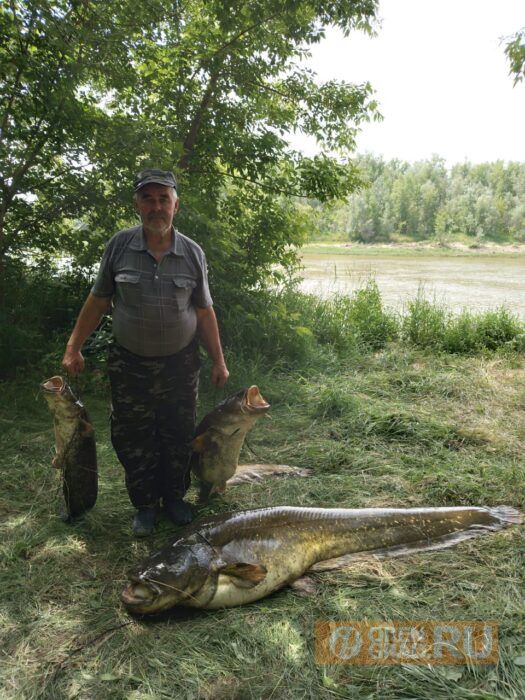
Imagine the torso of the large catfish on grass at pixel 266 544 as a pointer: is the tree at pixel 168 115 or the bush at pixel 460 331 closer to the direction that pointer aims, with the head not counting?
the tree

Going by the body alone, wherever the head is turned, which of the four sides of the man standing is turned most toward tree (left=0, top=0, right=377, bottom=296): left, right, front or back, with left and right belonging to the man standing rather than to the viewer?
back

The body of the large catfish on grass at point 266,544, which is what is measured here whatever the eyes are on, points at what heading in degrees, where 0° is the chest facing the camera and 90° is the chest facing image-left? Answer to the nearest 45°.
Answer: approximately 90°

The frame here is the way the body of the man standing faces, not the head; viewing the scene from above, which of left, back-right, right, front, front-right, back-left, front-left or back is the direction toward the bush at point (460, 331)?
back-left

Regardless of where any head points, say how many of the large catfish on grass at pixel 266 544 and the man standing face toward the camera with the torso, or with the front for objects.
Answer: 1

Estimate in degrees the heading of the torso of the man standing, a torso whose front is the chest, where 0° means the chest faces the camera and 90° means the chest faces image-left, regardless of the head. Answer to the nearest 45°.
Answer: approximately 0°

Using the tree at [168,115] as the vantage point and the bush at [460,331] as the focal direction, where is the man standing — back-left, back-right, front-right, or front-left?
back-right

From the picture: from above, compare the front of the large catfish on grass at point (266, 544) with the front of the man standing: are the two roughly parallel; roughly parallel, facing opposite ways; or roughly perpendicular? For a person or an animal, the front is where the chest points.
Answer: roughly perpendicular

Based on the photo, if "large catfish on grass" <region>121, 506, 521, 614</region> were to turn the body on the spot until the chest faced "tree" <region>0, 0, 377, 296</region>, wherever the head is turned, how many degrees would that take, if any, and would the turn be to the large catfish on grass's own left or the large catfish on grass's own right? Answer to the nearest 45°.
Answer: approximately 90° to the large catfish on grass's own right
